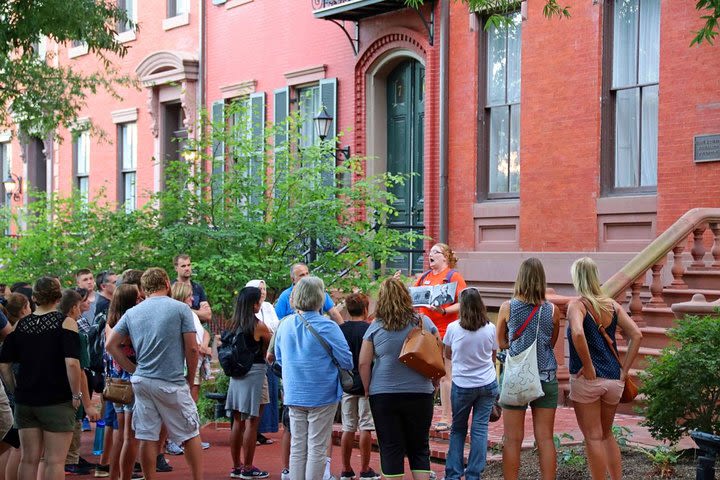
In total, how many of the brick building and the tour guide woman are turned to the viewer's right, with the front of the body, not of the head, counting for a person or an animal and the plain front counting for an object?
0

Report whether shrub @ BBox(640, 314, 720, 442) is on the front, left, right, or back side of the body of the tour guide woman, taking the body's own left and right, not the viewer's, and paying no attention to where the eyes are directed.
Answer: left

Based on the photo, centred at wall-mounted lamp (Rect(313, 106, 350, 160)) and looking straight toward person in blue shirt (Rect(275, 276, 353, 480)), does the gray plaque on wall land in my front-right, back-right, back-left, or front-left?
front-left

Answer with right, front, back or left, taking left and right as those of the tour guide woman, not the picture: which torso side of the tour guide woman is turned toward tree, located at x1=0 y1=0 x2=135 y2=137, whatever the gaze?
right

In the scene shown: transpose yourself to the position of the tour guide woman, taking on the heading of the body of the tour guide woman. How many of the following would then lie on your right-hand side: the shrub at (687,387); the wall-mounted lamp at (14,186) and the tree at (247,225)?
2

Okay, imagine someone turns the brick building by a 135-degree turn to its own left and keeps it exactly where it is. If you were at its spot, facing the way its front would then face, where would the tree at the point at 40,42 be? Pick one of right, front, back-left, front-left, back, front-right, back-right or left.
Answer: back

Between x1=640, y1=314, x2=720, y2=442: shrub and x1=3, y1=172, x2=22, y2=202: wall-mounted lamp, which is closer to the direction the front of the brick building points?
the shrub

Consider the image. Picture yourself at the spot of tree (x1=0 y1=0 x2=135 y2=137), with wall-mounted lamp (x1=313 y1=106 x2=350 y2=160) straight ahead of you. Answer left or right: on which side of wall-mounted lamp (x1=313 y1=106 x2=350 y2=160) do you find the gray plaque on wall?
right

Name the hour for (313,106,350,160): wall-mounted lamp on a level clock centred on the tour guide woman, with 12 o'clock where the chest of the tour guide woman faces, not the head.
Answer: The wall-mounted lamp is roughly at 4 o'clock from the tour guide woman.

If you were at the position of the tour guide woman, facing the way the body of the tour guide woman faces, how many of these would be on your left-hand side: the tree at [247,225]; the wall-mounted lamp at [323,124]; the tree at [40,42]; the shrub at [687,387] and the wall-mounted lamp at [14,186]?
1

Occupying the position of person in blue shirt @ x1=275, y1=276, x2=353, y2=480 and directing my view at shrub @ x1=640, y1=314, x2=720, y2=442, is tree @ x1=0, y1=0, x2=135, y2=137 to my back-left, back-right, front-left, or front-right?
back-left

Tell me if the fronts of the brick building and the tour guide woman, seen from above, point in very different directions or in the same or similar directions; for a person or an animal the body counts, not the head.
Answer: same or similar directions

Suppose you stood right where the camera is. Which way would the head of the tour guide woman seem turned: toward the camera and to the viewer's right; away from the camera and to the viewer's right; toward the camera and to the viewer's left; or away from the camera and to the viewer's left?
toward the camera and to the viewer's left

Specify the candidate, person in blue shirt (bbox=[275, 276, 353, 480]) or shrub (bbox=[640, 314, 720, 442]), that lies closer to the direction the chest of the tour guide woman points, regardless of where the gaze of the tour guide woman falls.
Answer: the person in blue shirt

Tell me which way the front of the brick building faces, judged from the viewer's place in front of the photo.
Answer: facing the viewer and to the left of the viewer
